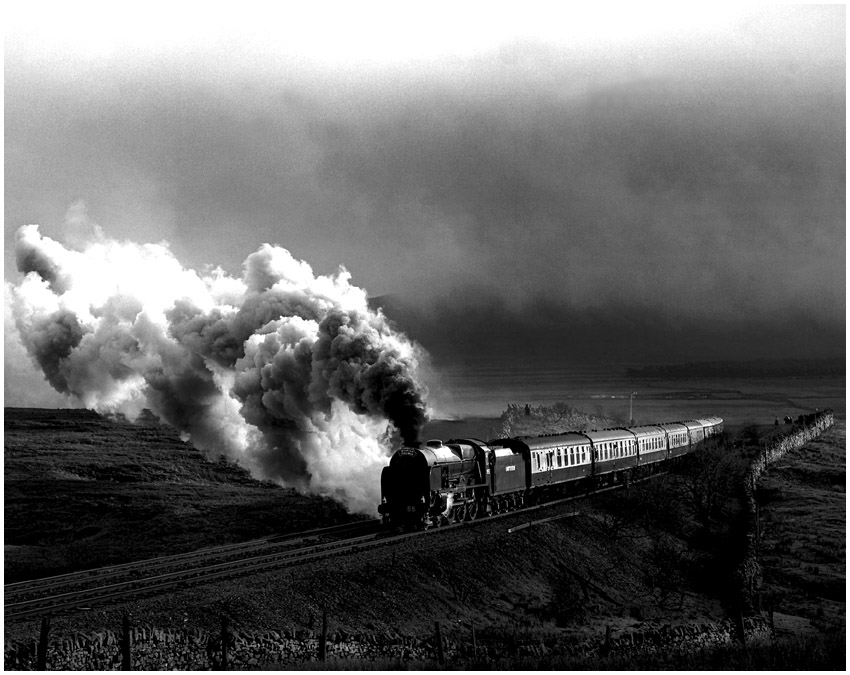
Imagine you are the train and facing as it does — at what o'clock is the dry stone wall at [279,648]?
The dry stone wall is roughly at 11 o'clock from the train.

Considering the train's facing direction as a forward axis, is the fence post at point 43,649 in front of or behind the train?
in front

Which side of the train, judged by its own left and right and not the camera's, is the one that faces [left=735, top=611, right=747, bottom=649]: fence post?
left

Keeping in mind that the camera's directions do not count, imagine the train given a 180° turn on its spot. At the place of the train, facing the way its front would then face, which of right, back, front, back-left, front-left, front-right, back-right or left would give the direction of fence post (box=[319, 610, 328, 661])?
back-right

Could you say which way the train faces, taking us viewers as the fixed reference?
facing the viewer and to the left of the viewer

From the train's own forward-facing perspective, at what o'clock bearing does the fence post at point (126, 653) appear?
The fence post is roughly at 11 o'clock from the train.
